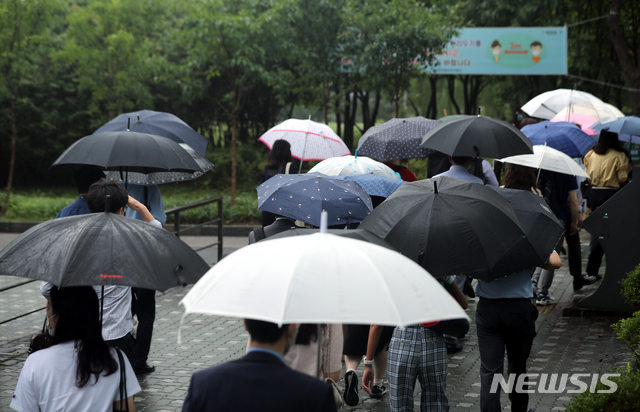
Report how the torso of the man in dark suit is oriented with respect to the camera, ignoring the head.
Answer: away from the camera

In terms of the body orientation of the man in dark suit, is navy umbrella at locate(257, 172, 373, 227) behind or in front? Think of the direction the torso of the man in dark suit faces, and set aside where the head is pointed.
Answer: in front

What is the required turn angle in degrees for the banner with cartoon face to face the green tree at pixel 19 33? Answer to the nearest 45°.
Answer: approximately 45° to its right

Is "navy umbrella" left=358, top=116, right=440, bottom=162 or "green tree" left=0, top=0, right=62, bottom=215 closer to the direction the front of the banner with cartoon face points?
the navy umbrella

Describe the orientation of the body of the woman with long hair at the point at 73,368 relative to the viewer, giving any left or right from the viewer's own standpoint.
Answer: facing away from the viewer and to the left of the viewer

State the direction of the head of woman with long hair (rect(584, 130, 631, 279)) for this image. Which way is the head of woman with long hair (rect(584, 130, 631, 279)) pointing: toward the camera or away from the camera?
away from the camera

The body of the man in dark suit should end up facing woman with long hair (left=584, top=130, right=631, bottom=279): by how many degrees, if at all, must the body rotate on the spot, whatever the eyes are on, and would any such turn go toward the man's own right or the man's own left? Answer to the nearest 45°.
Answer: approximately 45° to the man's own right

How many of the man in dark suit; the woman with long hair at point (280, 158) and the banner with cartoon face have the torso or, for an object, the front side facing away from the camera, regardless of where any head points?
2

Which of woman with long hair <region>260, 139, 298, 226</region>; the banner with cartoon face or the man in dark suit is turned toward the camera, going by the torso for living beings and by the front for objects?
the banner with cartoon face

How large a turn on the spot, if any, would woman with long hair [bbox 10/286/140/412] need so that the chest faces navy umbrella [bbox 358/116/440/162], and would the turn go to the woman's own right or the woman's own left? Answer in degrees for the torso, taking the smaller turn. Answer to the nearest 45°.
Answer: approximately 90° to the woman's own right

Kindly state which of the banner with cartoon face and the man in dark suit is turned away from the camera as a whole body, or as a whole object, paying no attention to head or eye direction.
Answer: the man in dark suit

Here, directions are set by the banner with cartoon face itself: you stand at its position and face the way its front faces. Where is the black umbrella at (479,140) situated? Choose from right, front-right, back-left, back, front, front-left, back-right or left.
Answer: front

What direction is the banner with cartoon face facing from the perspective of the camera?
toward the camera

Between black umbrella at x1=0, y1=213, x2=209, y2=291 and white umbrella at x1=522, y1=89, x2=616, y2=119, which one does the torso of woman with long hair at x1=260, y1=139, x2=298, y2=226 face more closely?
the white umbrella
